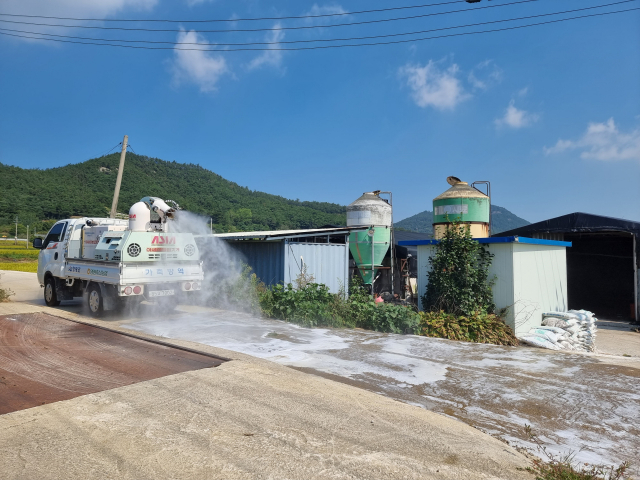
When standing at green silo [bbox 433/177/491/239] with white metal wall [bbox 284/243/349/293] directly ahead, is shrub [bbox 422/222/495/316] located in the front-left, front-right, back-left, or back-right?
front-left

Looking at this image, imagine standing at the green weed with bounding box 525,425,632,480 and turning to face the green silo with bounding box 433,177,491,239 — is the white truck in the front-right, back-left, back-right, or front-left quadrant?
front-left

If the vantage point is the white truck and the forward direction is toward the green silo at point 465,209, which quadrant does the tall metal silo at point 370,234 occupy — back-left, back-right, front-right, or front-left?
front-left

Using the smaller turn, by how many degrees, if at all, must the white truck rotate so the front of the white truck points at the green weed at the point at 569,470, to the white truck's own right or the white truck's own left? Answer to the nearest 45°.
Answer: approximately 135° to the white truck's own left

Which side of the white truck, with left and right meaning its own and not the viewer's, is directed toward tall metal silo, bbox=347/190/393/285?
right

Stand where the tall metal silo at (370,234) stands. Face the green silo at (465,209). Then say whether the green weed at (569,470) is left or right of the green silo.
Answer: right

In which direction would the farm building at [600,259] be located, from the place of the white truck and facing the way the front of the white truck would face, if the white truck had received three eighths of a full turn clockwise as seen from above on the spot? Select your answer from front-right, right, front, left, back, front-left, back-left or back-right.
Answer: front

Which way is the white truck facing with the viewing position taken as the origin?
facing away from the viewer and to the left of the viewer

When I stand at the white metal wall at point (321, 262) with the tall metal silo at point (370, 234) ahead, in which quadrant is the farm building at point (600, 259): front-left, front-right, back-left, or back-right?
front-right

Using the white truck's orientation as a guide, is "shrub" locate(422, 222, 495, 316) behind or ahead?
behind

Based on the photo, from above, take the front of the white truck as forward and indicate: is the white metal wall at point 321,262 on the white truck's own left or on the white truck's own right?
on the white truck's own right

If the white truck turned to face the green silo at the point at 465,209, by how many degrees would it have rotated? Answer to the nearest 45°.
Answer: approximately 135° to its right
